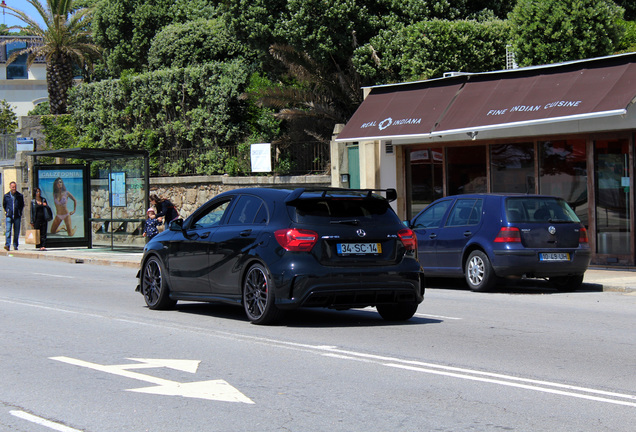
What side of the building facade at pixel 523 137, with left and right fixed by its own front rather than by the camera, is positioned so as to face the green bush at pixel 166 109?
right

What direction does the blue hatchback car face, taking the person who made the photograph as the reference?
facing away from the viewer and to the left of the viewer

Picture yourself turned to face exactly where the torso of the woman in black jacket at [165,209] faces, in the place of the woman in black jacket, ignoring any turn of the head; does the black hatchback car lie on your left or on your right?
on your left

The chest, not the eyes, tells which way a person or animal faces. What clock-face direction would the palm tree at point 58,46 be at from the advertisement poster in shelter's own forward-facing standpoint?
The palm tree is roughly at 6 o'clock from the advertisement poster in shelter.

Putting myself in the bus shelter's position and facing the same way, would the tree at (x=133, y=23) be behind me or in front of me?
behind

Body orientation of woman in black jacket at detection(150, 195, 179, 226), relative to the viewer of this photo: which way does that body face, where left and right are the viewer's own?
facing to the left of the viewer
